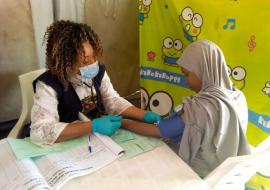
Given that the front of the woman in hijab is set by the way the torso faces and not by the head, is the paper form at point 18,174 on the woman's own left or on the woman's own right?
on the woman's own left

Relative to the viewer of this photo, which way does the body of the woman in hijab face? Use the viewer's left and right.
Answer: facing away from the viewer and to the left of the viewer

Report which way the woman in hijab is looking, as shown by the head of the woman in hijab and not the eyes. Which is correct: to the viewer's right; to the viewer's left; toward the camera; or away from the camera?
to the viewer's left

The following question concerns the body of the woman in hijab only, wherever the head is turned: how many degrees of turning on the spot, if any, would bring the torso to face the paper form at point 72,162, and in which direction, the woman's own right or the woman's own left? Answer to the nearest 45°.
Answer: approximately 90° to the woman's own left
